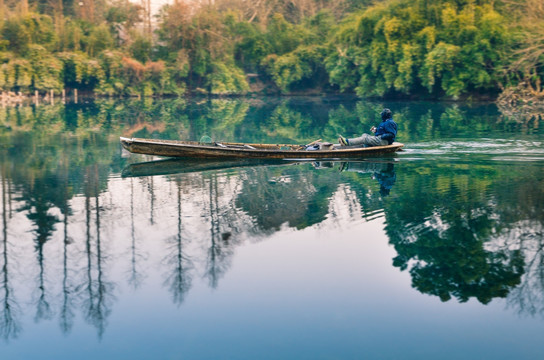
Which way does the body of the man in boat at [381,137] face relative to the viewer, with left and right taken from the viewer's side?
facing to the left of the viewer
